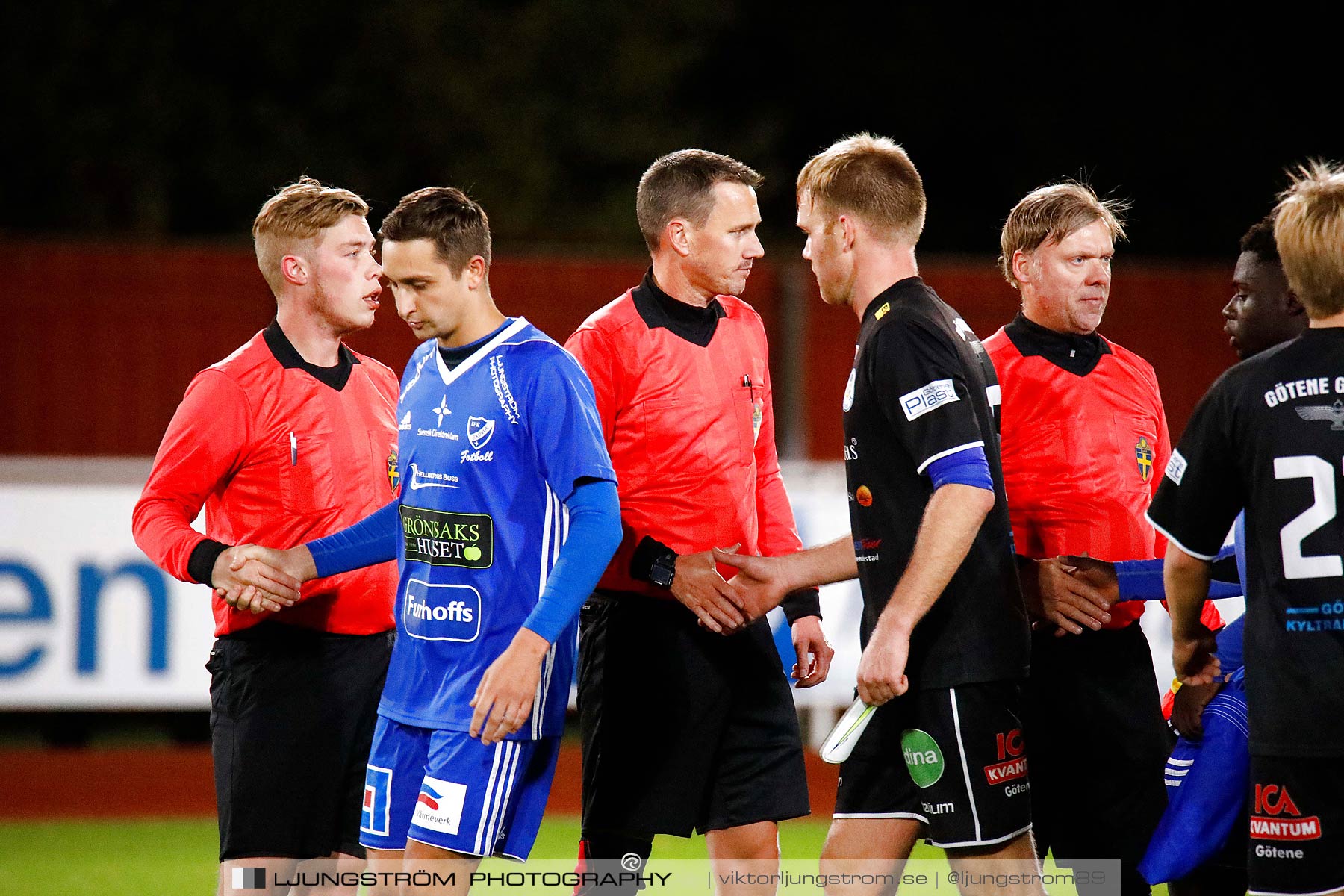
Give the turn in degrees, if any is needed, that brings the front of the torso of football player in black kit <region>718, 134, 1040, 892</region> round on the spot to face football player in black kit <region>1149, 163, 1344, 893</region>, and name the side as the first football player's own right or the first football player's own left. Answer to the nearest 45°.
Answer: approximately 135° to the first football player's own left

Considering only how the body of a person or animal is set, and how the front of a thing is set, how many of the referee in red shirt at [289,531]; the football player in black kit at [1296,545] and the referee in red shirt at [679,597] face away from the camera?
1

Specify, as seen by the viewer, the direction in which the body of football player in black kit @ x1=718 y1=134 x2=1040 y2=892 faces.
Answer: to the viewer's left

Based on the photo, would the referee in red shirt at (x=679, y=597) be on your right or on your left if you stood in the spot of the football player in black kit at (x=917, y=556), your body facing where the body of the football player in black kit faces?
on your right

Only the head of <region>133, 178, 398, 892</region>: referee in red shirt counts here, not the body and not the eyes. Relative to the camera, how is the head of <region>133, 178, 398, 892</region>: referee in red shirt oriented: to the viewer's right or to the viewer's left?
to the viewer's right

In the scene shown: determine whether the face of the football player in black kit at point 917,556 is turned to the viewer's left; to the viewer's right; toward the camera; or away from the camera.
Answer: to the viewer's left

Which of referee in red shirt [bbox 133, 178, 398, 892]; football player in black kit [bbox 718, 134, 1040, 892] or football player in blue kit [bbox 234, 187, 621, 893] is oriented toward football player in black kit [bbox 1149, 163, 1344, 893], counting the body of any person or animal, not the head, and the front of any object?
the referee in red shirt

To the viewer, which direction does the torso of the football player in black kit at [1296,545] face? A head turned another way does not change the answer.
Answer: away from the camera

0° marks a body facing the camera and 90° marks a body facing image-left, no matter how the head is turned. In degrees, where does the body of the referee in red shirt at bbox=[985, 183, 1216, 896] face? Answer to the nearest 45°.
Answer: approximately 315°

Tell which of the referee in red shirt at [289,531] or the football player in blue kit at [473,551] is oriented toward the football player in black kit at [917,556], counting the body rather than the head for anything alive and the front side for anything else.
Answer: the referee in red shirt

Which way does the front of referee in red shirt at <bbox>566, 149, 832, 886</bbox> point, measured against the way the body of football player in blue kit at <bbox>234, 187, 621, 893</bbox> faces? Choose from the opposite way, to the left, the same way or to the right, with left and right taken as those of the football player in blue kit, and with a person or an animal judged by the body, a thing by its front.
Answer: to the left

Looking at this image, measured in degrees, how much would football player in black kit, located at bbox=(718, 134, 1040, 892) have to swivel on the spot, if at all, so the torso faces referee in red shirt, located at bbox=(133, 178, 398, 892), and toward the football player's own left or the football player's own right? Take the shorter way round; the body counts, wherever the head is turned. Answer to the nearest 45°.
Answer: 0° — they already face them

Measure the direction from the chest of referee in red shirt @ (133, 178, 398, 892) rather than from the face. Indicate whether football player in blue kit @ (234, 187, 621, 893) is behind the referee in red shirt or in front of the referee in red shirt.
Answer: in front

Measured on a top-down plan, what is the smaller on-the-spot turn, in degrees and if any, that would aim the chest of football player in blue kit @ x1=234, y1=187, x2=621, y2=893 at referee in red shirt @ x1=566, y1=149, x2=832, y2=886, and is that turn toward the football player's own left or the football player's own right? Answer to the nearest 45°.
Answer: approximately 180°

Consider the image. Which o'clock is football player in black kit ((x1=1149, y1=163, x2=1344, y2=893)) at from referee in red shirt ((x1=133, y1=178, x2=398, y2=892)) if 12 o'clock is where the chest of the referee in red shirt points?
The football player in black kit is roughly at 12 o'clock from the referee in red shirt.
